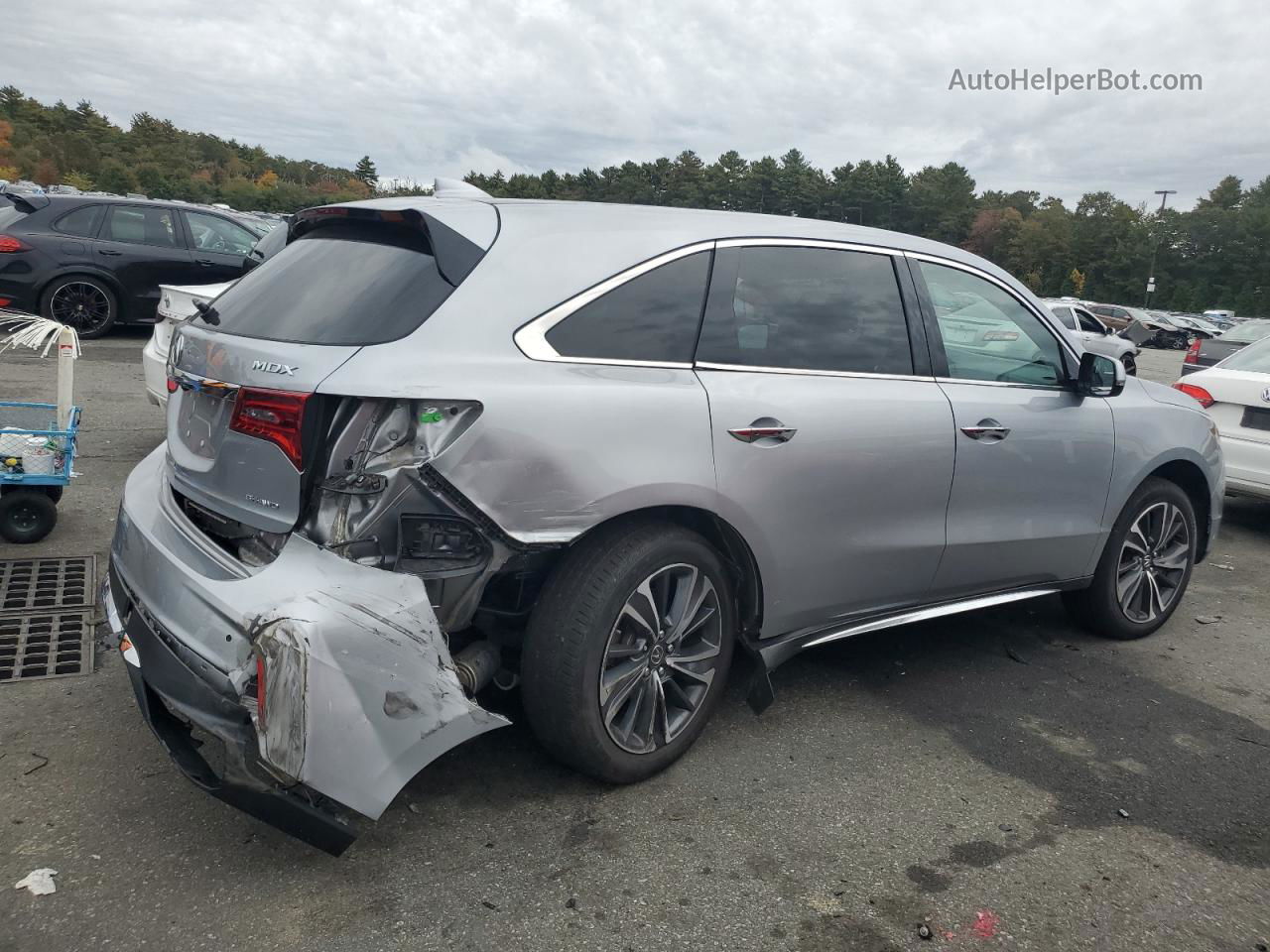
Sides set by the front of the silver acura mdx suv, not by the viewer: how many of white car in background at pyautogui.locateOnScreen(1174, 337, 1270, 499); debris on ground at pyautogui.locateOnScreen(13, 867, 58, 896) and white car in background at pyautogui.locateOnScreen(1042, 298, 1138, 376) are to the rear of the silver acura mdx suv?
1

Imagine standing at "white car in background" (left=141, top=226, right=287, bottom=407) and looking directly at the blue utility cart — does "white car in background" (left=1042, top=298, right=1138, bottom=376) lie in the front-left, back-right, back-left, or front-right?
back-left

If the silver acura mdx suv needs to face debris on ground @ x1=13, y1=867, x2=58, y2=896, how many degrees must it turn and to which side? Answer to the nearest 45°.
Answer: approximately 180°

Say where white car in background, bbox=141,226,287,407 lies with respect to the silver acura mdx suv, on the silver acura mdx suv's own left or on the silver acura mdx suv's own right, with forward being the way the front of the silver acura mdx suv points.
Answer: on the silver acura mdx suv's own left

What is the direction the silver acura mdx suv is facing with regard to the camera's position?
facing away from the viewer and to the right of the viewer

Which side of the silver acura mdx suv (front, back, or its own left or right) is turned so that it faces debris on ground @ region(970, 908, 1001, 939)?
right

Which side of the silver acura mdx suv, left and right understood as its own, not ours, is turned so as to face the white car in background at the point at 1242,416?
front

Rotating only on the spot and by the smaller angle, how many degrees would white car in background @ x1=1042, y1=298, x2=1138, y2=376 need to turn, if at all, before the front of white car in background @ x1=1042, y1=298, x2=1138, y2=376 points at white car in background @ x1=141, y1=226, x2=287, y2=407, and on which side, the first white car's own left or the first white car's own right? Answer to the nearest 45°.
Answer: approximately 90° to the first white car's own right
